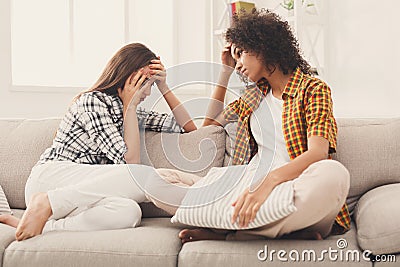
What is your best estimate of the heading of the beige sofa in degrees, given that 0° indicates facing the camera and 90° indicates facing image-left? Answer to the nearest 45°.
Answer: approximately 0°
